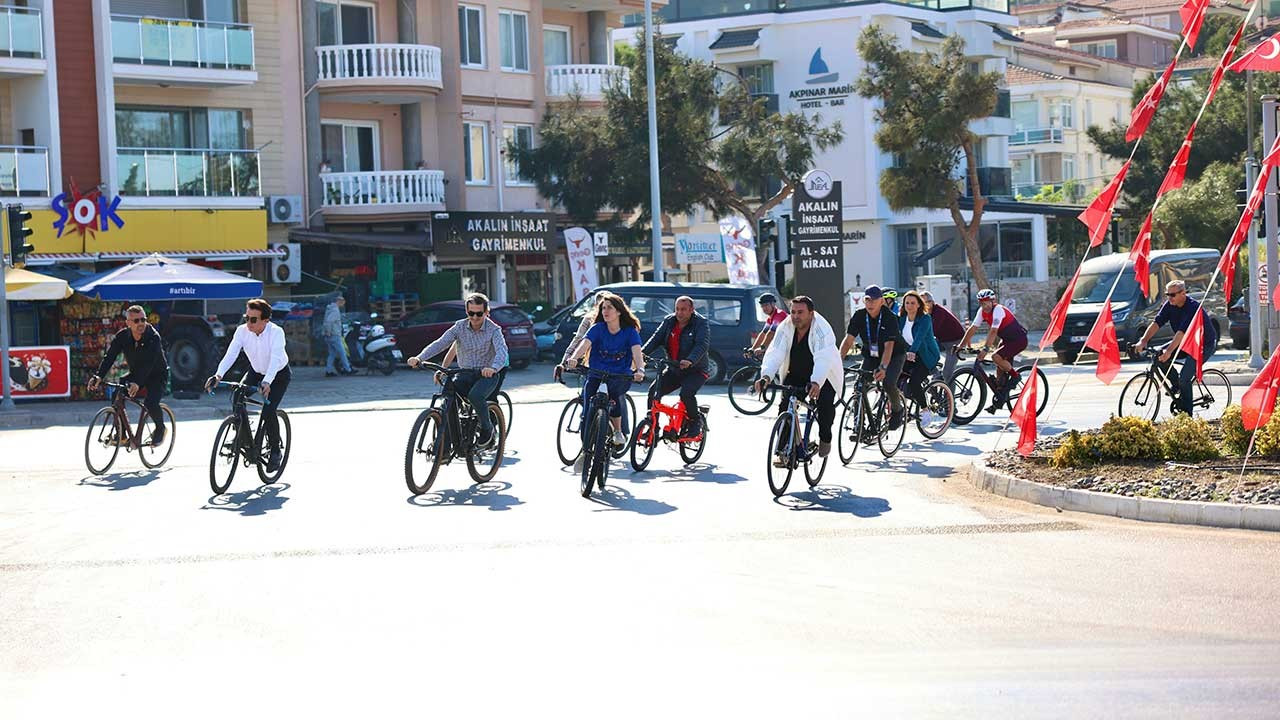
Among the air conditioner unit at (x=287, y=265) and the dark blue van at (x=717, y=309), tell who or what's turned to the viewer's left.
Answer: the dark blue van

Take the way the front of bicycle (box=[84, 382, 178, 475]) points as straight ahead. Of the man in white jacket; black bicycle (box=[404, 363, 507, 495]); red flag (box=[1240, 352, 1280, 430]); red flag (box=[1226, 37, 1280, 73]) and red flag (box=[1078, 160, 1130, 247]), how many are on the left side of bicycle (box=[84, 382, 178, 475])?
5

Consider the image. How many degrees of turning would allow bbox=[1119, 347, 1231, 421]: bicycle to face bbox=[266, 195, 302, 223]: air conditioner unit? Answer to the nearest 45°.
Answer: approximately 90° to its right

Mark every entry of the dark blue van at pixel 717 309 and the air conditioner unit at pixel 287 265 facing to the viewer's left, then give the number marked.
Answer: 1

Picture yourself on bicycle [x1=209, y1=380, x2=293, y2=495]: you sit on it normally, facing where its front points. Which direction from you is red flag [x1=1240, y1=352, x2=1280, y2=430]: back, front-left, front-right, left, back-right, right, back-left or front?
left

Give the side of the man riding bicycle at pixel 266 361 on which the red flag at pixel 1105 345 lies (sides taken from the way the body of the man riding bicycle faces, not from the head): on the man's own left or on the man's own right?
on the man's own left

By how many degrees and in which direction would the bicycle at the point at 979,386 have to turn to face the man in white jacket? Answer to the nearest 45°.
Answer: approximately 45° to its left

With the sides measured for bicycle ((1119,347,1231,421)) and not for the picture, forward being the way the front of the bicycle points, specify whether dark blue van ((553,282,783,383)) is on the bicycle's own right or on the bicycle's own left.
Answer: on the bicycle's own right

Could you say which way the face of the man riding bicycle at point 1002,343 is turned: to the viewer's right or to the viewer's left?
to the viewer's left

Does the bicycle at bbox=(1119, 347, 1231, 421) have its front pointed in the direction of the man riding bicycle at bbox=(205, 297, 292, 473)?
yes
